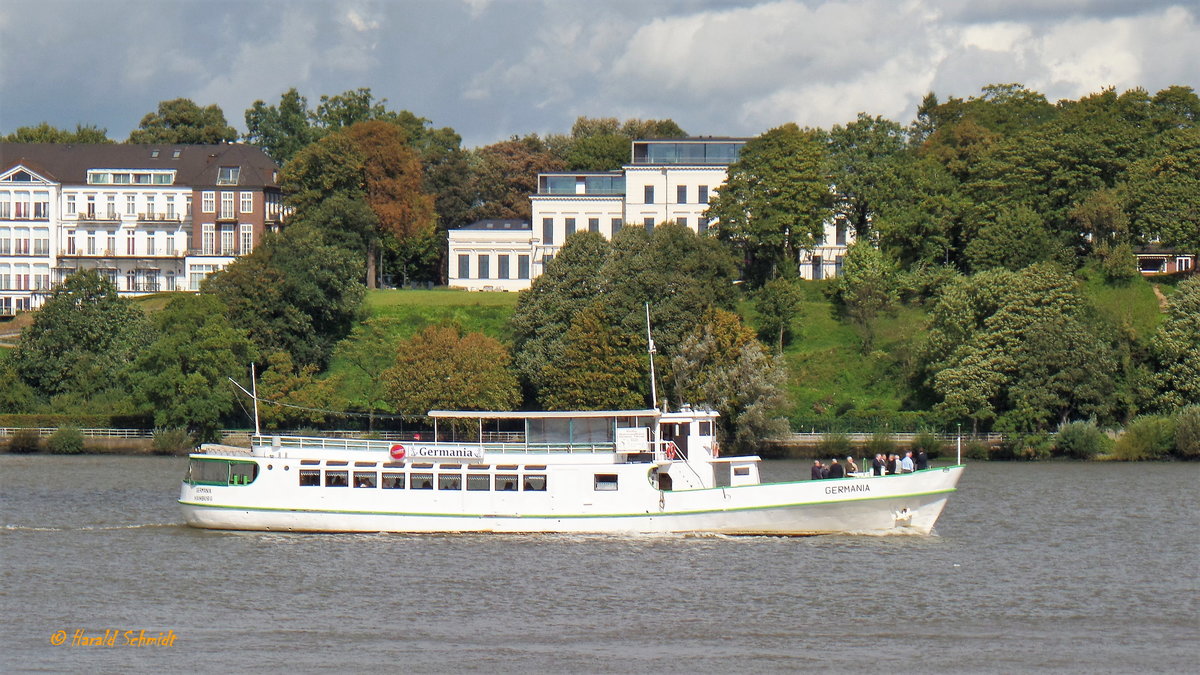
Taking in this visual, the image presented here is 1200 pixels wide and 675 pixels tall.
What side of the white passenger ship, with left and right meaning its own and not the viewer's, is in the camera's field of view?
right
